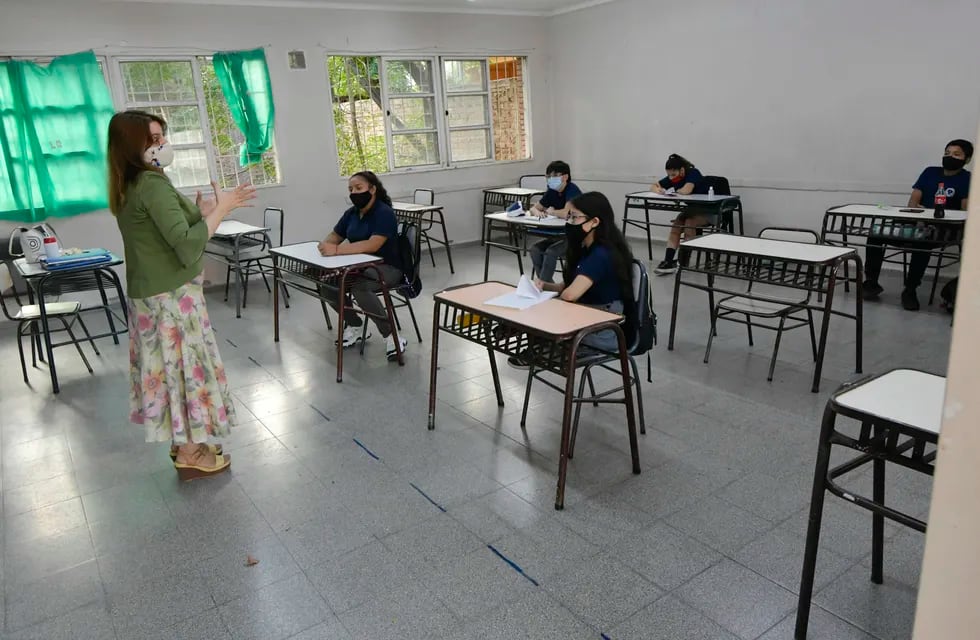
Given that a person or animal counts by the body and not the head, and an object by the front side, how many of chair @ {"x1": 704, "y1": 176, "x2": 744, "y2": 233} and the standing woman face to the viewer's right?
1

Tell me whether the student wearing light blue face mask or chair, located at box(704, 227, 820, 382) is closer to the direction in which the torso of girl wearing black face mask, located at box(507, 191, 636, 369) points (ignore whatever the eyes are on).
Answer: the student wearing light blue face mask

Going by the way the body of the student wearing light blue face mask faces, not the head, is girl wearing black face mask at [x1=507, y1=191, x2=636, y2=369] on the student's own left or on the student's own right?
on the student's own left

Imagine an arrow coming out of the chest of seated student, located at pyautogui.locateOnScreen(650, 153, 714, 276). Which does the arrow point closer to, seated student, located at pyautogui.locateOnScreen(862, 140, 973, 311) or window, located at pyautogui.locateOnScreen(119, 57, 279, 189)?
the window

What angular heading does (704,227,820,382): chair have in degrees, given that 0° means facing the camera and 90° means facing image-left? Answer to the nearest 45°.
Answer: approximately 45°

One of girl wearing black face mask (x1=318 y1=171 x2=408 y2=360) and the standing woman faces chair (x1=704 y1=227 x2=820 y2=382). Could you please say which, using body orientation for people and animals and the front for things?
the standing woman

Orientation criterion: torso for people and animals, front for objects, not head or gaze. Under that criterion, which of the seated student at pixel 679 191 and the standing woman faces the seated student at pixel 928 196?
the standing woman

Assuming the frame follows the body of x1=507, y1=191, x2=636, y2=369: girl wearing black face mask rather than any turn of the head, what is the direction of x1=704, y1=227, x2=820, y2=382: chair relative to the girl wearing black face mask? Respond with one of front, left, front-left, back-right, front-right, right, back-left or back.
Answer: back-right
